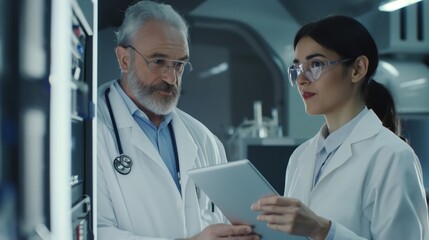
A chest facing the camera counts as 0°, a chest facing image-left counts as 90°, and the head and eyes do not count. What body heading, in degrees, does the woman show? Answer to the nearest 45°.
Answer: approximately 45°

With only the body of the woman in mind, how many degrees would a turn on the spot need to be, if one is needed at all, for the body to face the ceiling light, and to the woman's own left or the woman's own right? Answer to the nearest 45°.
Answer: approximately 135° to the woman's own right
